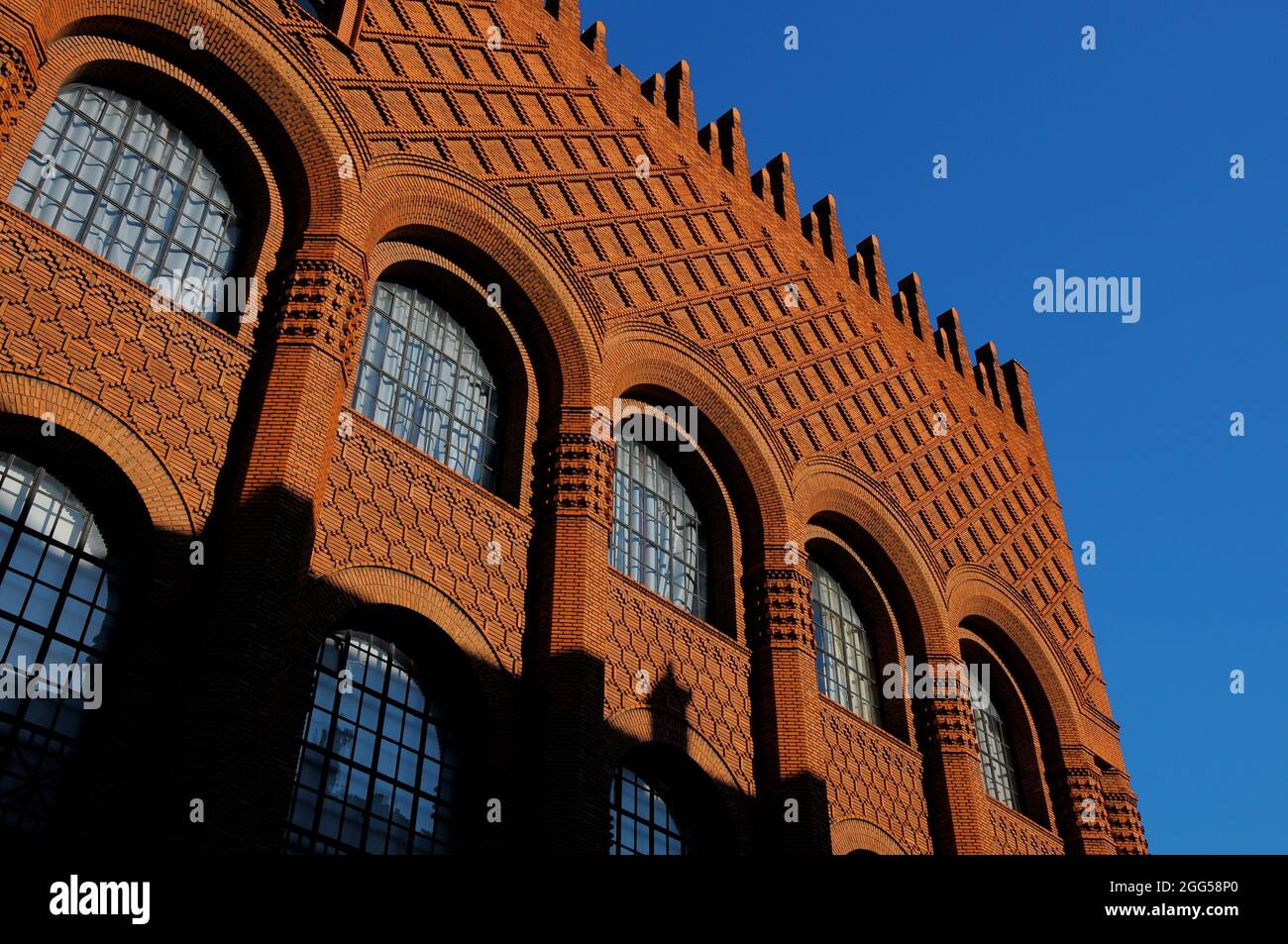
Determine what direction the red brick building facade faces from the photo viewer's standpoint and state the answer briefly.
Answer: facing the viewer and to the right of the viewer
